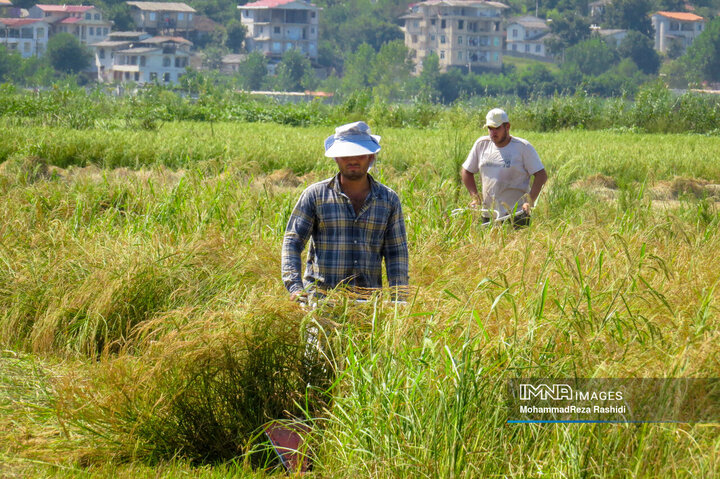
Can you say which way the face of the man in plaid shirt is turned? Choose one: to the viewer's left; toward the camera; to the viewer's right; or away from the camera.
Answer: toward the camera

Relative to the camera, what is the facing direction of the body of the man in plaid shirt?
toward the camera

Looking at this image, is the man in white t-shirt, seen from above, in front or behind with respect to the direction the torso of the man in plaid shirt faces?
behind
